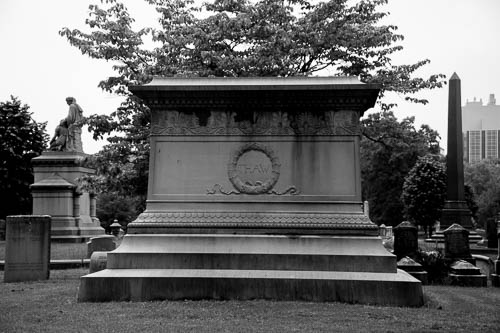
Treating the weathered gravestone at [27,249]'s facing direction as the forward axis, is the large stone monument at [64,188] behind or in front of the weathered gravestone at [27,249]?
behind

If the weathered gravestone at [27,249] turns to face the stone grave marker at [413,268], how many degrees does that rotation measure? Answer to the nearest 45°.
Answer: approximately 90° to its left

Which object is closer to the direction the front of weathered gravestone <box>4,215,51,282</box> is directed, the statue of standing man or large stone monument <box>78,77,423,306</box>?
the large stone monument

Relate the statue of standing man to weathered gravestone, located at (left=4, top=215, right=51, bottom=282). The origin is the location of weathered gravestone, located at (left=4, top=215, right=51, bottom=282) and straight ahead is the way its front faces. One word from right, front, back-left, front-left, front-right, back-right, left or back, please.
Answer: back

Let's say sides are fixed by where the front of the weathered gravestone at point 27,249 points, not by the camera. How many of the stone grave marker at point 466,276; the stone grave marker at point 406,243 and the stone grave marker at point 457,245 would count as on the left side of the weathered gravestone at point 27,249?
3

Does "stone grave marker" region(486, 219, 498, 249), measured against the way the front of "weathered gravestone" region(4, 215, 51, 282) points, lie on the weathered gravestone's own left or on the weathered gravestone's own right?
on the weathered gravestone's own left

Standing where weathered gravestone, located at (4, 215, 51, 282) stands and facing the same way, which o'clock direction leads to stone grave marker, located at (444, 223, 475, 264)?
The stone grave marker is roughly at 9 o'clock from the weathered gravestone.

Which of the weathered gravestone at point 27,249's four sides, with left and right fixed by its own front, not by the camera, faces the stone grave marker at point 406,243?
left

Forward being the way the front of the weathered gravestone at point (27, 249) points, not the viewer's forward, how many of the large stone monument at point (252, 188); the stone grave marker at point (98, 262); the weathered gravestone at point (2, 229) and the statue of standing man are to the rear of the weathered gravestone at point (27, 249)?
2

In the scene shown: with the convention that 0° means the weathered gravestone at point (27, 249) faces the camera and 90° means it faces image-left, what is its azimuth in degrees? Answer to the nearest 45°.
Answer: approximately 0°

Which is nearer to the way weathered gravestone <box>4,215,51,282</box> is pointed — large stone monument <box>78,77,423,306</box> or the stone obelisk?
the large stone monument

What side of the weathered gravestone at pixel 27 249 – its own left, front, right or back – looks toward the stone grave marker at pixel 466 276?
left

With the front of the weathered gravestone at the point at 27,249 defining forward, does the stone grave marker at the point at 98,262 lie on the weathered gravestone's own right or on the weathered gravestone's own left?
on the weathered gravestone's own left
